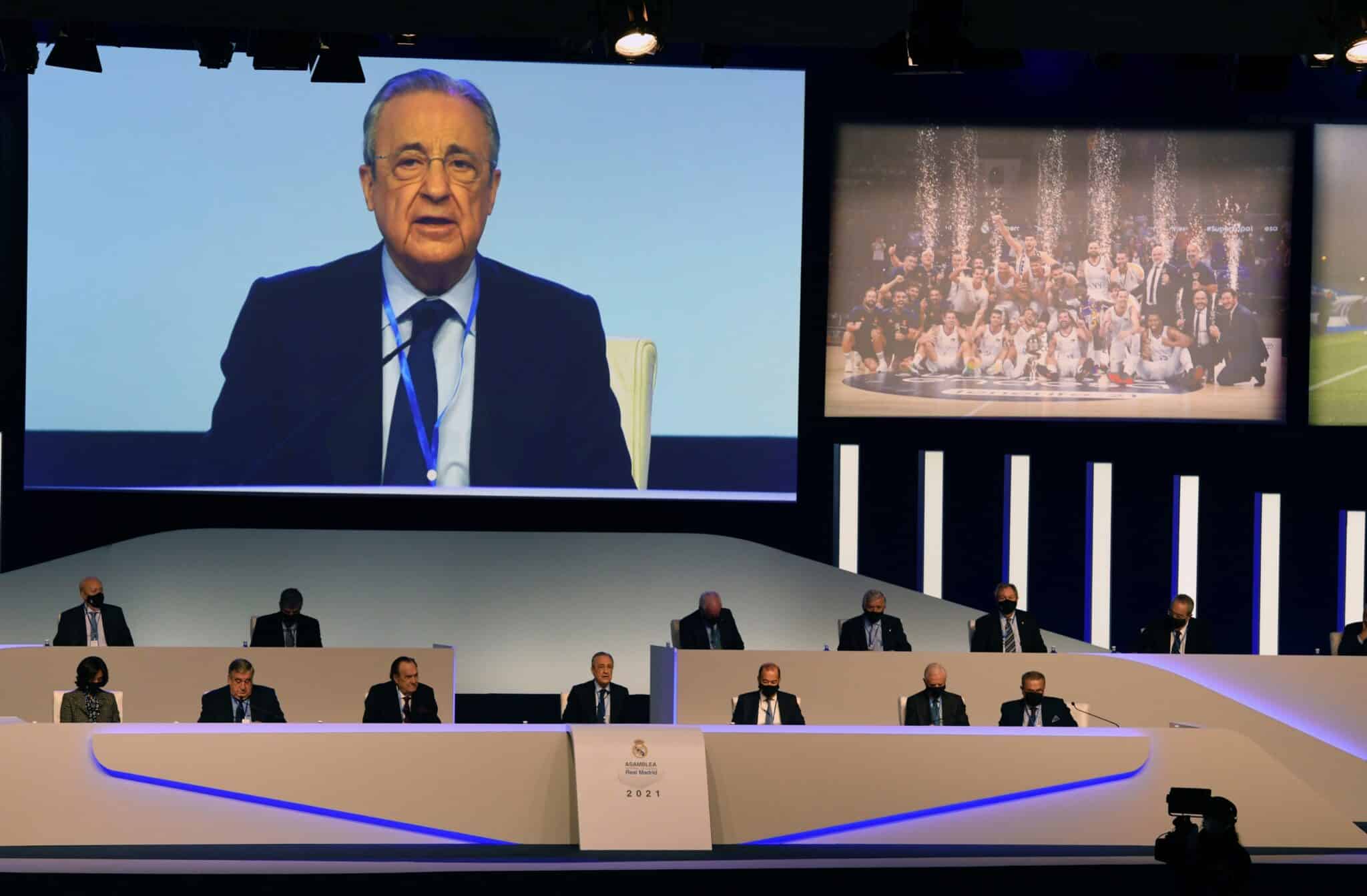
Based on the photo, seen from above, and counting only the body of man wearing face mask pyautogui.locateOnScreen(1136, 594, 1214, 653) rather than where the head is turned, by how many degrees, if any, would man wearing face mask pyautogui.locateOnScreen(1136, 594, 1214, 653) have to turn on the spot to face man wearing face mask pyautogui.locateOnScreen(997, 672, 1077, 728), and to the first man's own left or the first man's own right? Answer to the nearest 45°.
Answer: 0° — they already face them

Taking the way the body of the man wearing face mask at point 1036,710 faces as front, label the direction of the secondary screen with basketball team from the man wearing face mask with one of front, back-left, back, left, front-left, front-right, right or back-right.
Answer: back

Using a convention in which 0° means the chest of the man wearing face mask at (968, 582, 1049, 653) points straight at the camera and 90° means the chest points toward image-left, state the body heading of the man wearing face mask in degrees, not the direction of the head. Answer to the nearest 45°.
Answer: approximately 0°

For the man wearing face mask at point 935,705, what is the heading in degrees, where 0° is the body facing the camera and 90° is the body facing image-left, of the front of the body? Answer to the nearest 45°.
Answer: approximately 0°

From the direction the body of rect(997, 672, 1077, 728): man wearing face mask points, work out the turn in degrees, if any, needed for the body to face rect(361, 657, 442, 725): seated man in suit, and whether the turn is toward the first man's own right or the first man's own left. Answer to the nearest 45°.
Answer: approximately 90° to the first man's own right
